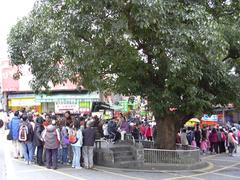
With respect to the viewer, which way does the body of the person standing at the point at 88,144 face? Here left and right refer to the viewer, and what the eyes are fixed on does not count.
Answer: facing away from the viewer

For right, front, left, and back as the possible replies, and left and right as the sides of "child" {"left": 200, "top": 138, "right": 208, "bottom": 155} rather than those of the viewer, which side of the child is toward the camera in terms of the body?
back

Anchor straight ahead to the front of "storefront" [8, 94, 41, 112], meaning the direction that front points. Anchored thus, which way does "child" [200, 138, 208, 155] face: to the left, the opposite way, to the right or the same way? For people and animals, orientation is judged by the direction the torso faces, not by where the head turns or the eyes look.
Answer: the opposite way

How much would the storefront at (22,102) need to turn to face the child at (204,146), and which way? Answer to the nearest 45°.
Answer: approximately 45° to its left

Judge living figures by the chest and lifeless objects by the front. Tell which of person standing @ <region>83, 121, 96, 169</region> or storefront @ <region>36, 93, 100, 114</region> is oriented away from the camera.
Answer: the person standing

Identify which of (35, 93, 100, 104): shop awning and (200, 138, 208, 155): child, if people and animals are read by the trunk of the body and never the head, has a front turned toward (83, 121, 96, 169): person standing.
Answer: the shop awning

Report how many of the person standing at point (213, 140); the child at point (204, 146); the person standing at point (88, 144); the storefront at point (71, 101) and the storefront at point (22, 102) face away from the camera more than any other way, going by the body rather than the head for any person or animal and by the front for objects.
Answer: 3

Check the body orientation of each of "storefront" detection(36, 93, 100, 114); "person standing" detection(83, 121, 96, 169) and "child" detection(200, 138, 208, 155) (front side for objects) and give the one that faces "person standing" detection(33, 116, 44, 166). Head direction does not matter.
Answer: the storefront

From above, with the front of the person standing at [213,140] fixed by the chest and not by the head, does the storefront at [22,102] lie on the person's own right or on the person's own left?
on the person's own left

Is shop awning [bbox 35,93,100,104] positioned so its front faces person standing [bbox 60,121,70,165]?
yes
